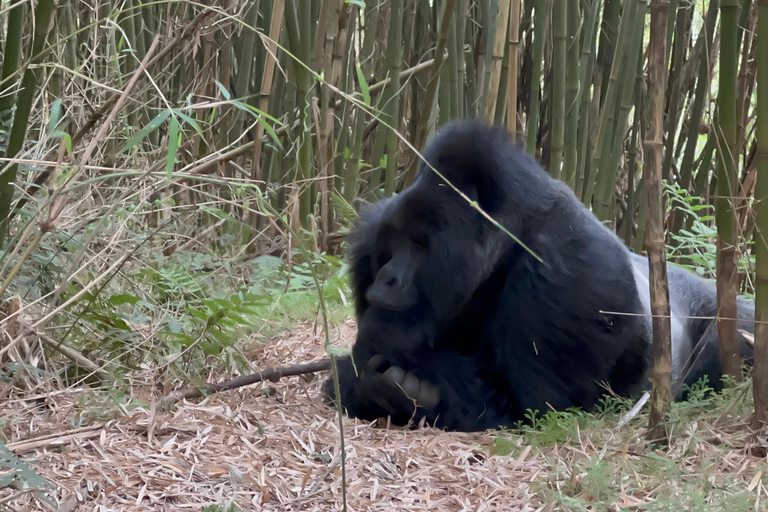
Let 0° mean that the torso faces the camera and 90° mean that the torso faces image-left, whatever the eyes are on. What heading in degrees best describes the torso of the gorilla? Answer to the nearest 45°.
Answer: approximately 45°

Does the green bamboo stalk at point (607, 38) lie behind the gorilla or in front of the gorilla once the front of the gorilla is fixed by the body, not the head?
behind

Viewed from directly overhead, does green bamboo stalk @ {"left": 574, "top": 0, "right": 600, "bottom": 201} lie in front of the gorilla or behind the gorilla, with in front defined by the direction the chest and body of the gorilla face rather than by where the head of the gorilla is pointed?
behind

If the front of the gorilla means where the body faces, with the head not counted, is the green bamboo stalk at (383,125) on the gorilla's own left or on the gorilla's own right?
on the gorilla's own right

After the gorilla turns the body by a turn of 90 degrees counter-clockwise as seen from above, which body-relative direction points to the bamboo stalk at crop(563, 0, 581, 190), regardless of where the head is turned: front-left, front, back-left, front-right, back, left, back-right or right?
back-left

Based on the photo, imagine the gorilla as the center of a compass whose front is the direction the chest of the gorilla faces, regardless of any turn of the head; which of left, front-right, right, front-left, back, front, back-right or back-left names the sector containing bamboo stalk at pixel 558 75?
back-right

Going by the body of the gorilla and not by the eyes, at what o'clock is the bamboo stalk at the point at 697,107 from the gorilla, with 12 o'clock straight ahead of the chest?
The bamboo stalk is roughly at 5 o'clock from the gorilla.

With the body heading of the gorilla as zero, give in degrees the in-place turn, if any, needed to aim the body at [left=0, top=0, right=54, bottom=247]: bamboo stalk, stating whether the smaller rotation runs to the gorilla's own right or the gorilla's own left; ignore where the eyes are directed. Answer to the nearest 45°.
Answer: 0° — it already faces it

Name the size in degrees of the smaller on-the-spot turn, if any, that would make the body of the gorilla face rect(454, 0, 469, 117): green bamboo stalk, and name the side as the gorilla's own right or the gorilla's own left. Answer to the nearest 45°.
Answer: approximately 135° to the gorilla's own right

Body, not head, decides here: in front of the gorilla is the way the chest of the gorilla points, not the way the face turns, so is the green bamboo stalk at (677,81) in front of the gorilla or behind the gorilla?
behind

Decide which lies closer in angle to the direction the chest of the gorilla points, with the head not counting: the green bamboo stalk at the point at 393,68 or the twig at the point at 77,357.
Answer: the twig
